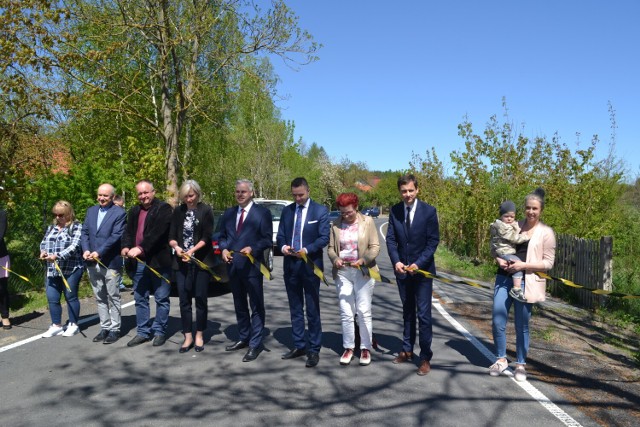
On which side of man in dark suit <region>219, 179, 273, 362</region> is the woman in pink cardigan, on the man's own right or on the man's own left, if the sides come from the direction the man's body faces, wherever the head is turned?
on the man's own left

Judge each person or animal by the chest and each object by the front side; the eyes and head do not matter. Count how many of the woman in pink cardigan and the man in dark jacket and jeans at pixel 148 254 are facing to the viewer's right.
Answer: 0

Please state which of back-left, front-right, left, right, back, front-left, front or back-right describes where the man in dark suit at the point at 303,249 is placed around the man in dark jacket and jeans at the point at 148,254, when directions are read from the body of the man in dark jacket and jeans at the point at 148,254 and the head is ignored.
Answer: left

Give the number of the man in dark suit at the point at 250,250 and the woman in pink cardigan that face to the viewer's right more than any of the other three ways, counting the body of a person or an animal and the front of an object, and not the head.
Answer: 0

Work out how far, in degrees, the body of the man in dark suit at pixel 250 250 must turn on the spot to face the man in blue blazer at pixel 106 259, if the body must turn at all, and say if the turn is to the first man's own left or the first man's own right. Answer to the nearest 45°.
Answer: approximately 90° to the first man's own right

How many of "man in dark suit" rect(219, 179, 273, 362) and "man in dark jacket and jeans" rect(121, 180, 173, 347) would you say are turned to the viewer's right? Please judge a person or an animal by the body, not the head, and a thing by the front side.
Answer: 0

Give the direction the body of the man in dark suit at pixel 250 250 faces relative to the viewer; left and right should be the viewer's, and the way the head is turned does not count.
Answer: facing the viewer and to the left of the viewer

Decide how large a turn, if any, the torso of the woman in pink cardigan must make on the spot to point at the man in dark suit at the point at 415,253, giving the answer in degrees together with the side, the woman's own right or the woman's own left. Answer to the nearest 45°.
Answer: approximately 45° to the woman's own right

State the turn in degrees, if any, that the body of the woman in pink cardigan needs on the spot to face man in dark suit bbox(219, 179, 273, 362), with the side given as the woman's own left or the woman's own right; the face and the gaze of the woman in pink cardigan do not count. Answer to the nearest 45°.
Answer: approximately 45° to the woman's own right

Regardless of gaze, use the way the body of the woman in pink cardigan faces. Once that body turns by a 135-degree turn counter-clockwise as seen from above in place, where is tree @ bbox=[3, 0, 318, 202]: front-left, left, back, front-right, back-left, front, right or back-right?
back-left

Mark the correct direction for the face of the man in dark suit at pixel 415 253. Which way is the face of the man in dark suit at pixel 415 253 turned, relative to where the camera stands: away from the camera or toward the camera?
toward the camera

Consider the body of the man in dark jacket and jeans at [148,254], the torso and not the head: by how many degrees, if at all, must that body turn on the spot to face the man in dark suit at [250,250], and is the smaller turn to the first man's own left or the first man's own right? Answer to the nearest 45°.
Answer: approximately 90° to the first man's own left

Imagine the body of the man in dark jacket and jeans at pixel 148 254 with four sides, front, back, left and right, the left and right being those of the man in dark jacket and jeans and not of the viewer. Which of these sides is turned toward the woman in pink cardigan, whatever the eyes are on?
left
